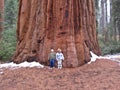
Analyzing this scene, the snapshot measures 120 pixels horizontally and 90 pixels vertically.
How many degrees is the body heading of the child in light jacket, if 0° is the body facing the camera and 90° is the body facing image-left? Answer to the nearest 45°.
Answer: approximately 0°

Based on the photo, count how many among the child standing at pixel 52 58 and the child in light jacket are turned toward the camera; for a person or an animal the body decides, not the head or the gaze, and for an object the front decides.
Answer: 2

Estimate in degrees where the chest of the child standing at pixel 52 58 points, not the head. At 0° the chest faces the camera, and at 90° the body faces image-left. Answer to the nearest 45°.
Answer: approximately 0°
